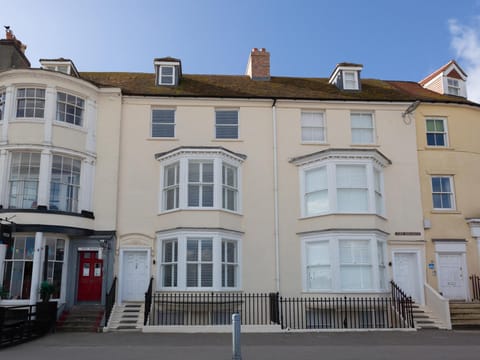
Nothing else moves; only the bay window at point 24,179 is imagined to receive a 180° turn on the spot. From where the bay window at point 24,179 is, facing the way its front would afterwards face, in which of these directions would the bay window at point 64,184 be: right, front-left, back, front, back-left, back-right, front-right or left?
right

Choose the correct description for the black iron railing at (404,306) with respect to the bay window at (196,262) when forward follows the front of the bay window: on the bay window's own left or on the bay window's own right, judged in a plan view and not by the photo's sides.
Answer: on the bay window's own left

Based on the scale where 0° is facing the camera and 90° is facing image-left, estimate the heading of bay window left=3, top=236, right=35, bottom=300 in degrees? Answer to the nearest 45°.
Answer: approximately 0°

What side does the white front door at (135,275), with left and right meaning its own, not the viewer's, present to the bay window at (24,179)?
right

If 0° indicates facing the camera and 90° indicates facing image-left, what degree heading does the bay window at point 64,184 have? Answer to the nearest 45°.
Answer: approximately 315°

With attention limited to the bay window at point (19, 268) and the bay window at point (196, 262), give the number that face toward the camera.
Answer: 2

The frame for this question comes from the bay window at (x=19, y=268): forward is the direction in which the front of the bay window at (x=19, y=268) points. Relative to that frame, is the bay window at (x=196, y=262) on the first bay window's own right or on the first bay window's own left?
on the first bay window's own left
